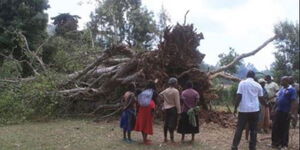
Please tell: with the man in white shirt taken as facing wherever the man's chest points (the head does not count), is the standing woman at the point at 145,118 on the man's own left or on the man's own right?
on the man's own left

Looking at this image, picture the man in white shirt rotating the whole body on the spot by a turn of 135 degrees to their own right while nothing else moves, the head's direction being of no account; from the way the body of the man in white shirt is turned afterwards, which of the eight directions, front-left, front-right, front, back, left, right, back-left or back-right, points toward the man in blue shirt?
left

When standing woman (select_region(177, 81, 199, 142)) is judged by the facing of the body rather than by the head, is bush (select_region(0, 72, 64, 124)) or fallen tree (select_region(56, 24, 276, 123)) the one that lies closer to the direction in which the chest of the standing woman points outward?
the fallen tree

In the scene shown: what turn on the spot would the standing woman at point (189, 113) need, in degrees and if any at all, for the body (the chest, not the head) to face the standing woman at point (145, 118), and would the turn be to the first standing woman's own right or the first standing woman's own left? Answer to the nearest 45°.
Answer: approximately 90° to the first standing woman's own left

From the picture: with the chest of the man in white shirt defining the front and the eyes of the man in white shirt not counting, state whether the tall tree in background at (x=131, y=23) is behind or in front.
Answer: in front

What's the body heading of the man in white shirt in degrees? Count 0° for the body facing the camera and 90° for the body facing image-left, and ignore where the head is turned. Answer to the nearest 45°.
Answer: approximately 180°

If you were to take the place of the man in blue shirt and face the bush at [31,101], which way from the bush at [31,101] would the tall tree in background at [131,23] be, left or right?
right

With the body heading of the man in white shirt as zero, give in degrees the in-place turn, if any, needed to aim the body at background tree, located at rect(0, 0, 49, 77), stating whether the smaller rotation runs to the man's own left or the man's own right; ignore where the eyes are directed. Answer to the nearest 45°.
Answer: approximately 45° to the man's own left

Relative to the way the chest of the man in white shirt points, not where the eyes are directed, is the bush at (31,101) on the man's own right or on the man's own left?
on the man's own left

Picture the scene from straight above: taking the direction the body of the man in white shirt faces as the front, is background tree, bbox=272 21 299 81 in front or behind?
in front

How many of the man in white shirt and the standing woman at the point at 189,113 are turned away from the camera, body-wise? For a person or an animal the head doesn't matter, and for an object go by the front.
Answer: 2

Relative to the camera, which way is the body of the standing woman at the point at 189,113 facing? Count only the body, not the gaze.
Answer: away from the camera

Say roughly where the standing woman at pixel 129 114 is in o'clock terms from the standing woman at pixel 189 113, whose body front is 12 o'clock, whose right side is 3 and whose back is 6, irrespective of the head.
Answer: the standing woman at pixel 129 114 is roughly at 9 o'clock from the standing woman at pixel 189 113.
